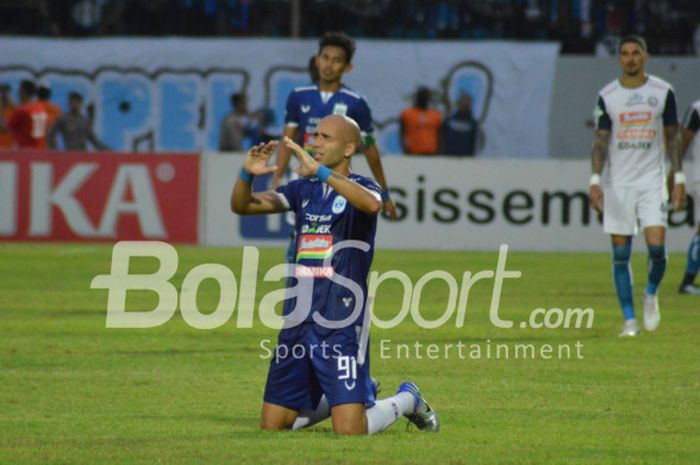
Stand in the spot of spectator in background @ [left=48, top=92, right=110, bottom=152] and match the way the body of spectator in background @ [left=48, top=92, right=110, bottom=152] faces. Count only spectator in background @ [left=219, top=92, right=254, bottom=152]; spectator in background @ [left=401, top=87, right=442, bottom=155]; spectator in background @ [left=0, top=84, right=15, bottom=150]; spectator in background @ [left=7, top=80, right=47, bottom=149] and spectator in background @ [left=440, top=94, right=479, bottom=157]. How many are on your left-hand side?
3

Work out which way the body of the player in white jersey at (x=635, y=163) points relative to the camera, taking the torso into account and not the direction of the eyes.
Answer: toward the camera

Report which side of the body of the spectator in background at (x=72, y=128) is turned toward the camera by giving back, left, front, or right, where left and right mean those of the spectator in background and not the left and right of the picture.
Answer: front

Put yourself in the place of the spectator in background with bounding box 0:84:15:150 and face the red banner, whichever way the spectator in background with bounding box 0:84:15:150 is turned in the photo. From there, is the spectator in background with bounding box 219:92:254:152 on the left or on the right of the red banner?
left

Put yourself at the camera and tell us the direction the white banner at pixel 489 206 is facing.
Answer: facing the viewer

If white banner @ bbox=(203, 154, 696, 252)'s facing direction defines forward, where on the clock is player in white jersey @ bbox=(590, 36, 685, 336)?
The player in white jersey is roughly at 12 o'clock from the white banner.

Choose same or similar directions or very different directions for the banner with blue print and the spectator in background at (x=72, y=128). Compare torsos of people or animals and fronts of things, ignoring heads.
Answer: same or similar directions

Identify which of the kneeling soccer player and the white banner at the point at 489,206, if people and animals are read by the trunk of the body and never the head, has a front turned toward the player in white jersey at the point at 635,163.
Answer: the white banner

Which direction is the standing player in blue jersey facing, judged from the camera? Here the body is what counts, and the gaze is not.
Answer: toward the camera

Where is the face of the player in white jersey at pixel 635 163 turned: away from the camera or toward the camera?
toward the camera

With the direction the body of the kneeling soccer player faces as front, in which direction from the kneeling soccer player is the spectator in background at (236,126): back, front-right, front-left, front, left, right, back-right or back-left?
back-right

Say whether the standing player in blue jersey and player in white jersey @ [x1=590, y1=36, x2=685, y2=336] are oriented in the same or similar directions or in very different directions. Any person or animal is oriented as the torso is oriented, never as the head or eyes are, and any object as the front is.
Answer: same or similar directions

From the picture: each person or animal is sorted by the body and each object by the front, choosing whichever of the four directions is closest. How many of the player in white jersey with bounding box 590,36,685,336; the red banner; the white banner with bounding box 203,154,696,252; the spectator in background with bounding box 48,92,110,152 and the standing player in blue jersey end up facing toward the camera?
5

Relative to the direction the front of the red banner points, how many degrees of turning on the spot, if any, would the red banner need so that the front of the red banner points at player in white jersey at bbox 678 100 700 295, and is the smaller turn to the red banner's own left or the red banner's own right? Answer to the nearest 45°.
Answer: approximately 45° to the red banner's own left

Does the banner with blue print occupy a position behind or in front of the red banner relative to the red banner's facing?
behind

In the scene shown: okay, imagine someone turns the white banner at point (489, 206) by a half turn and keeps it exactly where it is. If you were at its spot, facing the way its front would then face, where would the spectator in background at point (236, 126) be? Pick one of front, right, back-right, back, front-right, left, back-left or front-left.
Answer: front-left

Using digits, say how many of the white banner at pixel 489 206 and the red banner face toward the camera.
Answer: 2

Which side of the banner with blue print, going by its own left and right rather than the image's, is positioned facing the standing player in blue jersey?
front
